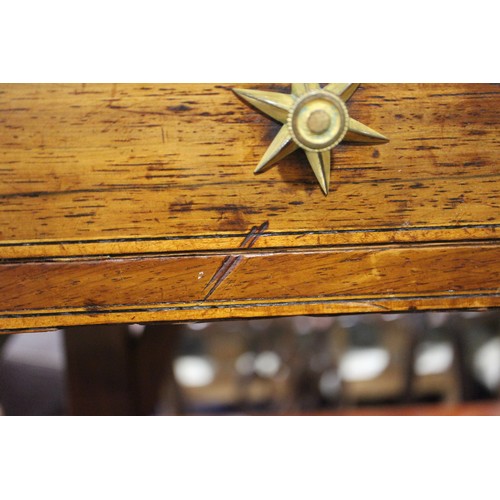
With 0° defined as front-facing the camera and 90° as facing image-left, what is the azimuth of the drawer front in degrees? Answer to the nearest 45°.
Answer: approximately 0°
